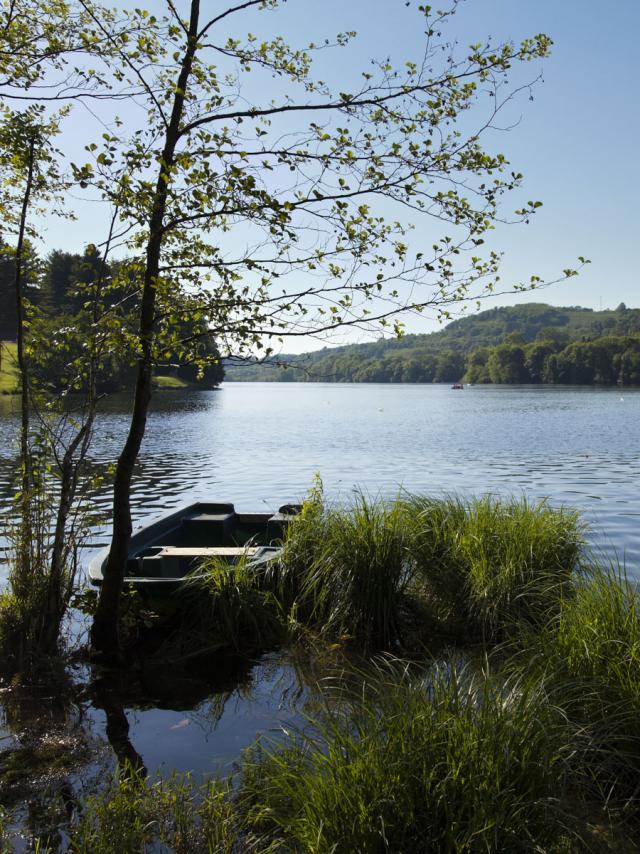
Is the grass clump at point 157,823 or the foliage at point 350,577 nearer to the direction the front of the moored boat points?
the grass clump

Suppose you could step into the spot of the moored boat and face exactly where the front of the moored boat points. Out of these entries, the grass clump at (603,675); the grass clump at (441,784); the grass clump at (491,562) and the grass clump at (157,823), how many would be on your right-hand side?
0

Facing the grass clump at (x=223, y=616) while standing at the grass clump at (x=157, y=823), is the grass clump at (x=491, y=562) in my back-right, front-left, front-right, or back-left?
front-right

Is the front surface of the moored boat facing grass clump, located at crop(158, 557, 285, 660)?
no

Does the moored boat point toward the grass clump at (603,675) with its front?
no

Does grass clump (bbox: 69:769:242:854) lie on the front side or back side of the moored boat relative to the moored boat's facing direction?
on the front side

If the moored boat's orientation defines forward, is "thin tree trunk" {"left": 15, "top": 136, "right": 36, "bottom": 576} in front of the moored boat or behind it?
in front

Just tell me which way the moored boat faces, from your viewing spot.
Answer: facing the viewer and to the left of the viewer

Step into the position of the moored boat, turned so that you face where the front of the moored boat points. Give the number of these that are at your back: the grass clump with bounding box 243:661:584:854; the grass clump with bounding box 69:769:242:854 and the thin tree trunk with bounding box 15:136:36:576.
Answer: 0

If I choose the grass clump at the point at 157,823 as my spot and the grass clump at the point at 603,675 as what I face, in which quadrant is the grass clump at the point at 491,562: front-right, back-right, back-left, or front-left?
front-left
